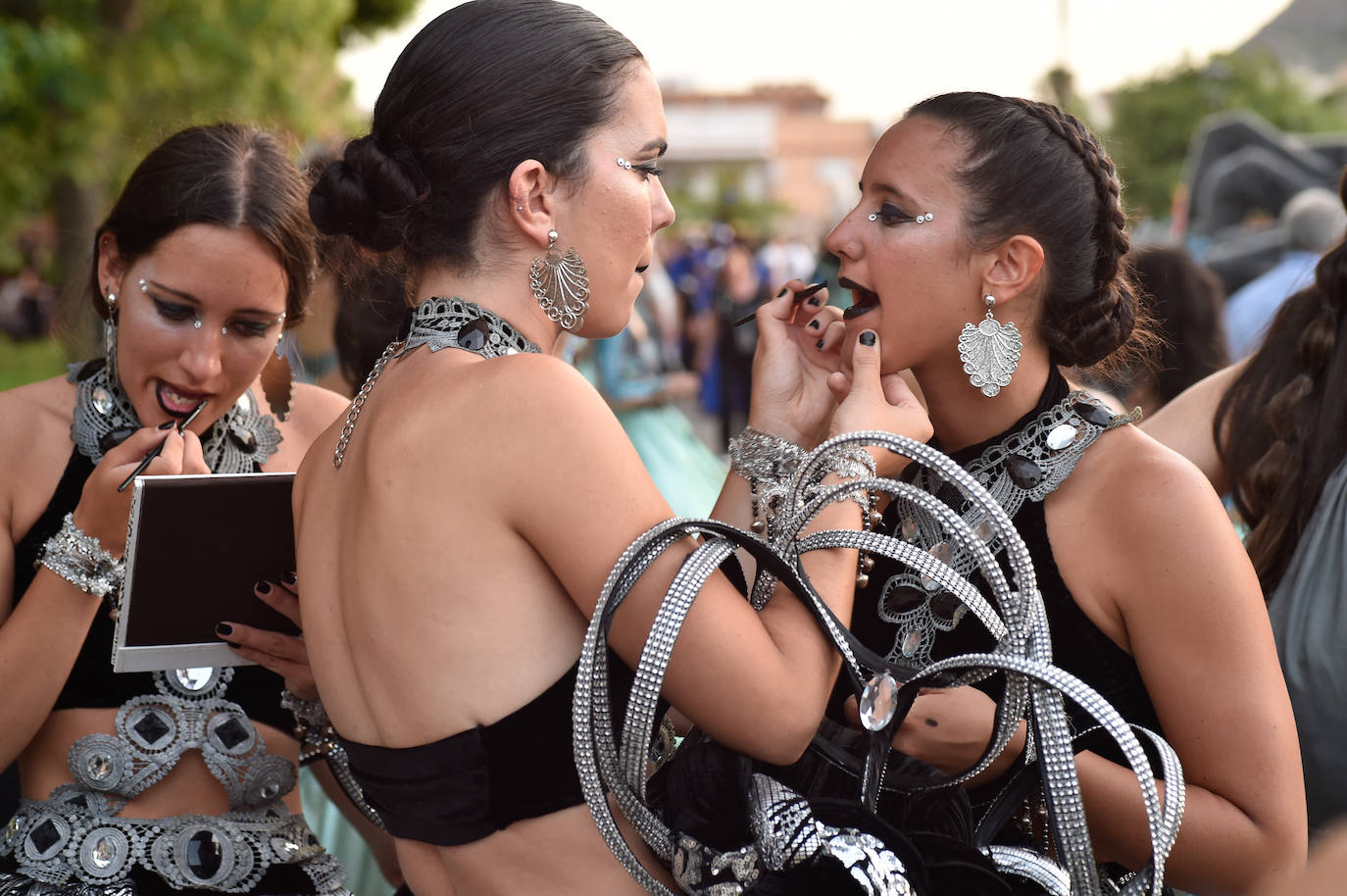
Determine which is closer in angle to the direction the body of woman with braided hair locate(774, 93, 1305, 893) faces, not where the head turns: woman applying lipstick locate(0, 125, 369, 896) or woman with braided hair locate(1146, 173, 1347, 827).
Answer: the woman applying lipstick

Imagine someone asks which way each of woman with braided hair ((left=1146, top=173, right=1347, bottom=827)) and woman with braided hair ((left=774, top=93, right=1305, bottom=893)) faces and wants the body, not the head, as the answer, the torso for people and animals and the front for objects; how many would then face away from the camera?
1

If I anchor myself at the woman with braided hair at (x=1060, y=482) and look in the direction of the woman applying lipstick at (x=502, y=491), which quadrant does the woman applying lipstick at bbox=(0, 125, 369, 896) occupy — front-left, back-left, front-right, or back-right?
front-right

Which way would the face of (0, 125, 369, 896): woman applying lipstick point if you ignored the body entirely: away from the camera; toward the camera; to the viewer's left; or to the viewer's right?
toward the camera

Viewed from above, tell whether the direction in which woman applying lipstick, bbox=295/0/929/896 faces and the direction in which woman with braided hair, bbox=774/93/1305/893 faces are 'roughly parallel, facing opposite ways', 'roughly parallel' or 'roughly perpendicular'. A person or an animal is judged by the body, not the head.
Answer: roughly parallel, facing opposite ways

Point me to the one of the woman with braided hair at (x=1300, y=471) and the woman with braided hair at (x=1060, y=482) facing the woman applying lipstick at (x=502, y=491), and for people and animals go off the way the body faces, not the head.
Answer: the woman with braided hair at (x=1060, y=482)

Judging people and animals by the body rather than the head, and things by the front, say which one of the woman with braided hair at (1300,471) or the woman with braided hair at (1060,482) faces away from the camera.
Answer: the woman with braided hair at (1300,471)

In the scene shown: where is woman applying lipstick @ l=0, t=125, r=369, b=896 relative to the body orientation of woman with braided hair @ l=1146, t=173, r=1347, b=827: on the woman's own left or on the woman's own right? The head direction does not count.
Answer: on the woman's own left

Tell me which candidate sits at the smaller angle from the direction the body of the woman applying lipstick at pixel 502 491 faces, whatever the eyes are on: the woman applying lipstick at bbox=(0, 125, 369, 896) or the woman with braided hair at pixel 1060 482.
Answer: the woman with braided hair

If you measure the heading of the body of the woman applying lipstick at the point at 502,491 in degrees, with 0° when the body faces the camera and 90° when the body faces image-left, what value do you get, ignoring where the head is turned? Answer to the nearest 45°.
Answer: approximately 225°

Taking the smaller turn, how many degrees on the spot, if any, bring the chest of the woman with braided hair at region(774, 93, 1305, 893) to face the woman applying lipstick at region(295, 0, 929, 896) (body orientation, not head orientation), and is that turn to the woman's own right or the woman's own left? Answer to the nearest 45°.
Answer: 0° — they already face them

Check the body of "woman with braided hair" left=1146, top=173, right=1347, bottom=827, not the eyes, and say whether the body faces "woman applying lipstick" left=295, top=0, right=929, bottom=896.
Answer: no

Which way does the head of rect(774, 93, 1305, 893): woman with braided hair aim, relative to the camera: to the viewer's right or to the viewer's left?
to the viewer's left

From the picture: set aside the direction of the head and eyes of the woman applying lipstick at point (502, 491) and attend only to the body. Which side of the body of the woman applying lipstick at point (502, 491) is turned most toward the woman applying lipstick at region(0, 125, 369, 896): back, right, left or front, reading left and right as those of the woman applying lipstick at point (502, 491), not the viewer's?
left

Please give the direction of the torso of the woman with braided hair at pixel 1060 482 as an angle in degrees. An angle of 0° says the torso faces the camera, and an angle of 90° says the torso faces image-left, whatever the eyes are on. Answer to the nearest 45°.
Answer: approximately 45°

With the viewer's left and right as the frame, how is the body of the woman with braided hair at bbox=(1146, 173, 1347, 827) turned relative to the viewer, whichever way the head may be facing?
facing away from the viewer
